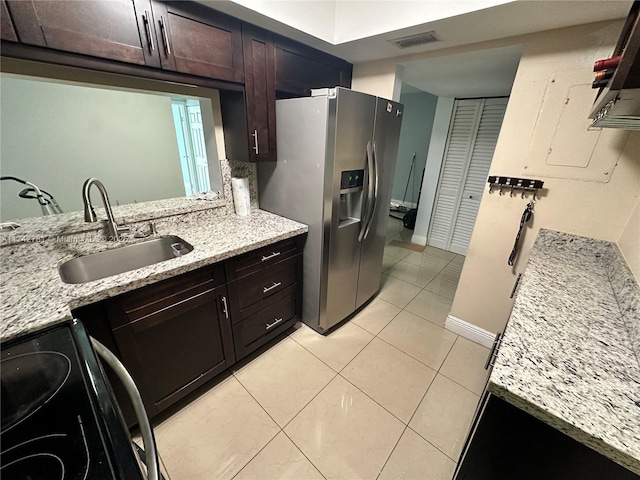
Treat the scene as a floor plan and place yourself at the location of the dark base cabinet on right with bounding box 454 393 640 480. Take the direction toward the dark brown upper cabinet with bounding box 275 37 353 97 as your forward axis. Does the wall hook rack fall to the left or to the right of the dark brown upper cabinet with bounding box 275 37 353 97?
right

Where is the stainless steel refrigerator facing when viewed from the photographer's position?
facing the viewer and to the right of the viewer

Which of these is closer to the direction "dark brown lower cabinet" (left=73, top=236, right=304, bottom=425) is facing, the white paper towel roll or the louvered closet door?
the louvered closet door

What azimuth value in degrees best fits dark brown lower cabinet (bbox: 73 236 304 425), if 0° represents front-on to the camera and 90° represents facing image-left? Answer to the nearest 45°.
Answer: approximately 315°

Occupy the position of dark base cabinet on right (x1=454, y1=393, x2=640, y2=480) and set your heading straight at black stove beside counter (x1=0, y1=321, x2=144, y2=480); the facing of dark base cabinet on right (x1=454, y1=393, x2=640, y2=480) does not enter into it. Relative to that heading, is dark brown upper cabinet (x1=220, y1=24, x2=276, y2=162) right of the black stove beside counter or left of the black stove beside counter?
right

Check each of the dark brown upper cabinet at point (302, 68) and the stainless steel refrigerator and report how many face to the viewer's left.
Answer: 0

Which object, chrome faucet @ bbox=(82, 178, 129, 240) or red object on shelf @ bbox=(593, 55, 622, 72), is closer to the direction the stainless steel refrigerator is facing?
the red object on shelf

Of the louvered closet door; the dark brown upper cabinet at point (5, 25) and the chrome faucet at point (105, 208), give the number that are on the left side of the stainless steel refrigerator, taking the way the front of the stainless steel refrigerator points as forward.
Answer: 1
